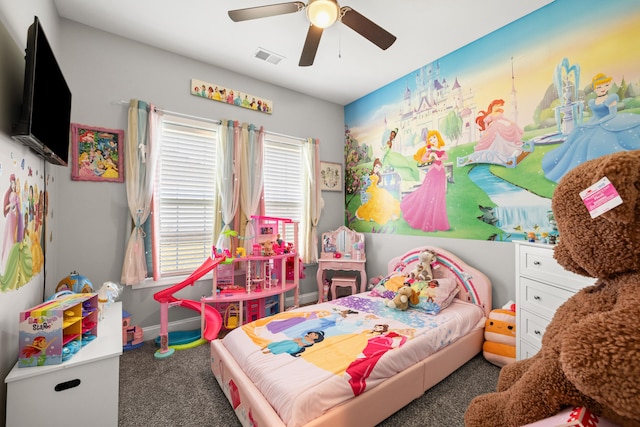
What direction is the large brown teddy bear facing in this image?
to the viewer's left

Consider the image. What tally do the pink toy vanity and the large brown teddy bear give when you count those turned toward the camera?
1

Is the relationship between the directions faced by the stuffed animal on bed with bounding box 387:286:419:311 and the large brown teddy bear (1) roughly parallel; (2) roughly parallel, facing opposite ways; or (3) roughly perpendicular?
roughly perpendicular

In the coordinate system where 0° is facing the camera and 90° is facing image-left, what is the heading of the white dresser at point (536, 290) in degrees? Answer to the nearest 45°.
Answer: approximately 45°

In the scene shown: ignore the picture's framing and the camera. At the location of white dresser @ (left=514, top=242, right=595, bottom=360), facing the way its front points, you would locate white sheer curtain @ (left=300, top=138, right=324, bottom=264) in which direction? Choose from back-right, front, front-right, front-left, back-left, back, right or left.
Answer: front-right

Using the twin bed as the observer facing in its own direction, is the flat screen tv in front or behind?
in front

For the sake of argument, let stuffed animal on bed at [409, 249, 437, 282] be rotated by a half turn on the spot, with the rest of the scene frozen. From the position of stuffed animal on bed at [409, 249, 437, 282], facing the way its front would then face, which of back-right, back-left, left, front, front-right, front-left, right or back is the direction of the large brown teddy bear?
back-right

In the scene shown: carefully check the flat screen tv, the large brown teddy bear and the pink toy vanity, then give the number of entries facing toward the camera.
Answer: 1

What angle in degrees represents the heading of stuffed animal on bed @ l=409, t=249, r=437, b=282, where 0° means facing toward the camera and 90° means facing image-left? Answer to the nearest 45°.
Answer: approximately 45°

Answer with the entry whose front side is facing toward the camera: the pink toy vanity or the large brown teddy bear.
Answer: the pink toy vanity

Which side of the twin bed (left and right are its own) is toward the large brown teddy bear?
left

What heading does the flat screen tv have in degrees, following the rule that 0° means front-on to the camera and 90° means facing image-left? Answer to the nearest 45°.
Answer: approximately 270°

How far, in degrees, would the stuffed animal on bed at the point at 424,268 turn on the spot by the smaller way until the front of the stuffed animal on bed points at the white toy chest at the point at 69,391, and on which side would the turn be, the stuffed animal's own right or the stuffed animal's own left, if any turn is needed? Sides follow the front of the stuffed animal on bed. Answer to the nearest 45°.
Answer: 0° — it already faces it

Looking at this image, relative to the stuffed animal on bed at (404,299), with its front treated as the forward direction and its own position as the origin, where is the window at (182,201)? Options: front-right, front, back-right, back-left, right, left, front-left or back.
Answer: front-right

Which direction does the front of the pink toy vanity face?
toward the camera
